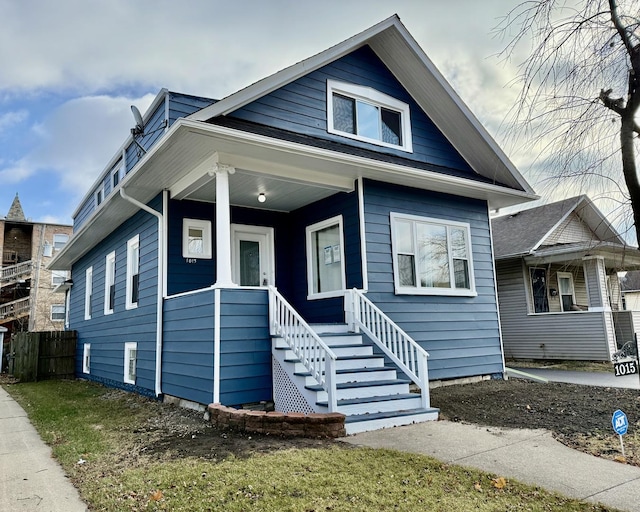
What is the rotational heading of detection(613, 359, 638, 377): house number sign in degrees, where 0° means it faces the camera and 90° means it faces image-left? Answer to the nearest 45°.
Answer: approximately 0°

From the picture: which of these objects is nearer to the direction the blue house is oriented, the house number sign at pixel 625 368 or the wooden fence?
the house number sign

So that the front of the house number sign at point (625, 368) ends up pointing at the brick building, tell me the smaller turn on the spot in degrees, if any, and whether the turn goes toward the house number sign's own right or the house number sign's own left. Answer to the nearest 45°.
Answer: approximately 90° to the house number sign's own right

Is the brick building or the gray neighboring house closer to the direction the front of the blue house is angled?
the gray neighboring house

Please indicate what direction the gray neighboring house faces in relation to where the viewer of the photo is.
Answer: facing the viewer and to the right of the viewer

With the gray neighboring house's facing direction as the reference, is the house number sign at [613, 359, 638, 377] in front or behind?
in front

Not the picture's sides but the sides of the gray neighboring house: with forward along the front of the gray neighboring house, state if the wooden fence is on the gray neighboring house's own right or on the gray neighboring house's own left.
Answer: on the gray neighboring house's own right

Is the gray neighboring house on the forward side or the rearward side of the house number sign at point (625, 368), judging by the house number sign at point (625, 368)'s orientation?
on the rearward side

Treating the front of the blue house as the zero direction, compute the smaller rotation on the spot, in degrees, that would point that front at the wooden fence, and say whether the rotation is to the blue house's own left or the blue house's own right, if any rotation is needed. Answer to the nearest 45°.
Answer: approximately 180°

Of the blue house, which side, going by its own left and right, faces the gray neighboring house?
left

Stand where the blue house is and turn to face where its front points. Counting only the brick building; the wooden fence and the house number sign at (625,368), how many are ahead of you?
1

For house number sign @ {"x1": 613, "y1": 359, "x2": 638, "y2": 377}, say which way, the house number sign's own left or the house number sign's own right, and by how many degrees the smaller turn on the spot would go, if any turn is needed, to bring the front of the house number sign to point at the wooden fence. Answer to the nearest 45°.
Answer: approximately 90° to the house number sign's own right
